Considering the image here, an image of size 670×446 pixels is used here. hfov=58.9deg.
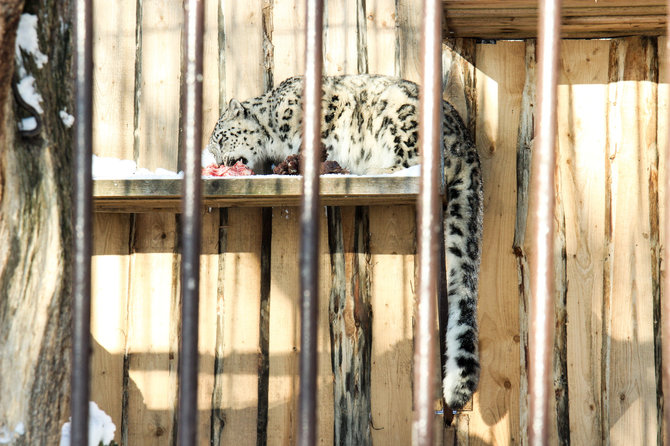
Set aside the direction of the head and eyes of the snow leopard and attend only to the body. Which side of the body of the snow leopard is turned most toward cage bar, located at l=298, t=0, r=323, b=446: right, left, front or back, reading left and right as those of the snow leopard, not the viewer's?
left

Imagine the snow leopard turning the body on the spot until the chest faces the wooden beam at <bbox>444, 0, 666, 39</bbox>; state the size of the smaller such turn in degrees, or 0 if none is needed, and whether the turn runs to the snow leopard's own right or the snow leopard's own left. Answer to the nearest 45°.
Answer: approximately 180°

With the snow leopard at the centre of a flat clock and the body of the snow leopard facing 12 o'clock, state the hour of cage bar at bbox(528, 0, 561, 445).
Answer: The cage bar is roughly at 9 o'clock from the snow leopard.

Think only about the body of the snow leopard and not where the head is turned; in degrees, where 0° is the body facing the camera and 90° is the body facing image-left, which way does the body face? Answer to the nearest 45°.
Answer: approximately 90°

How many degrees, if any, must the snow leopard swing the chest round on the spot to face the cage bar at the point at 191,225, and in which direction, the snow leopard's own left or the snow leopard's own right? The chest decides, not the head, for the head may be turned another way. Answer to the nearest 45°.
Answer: approximately 90° to the snow leopard's own left

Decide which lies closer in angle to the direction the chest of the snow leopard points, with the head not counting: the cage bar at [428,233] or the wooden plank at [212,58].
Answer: the wooden plank
